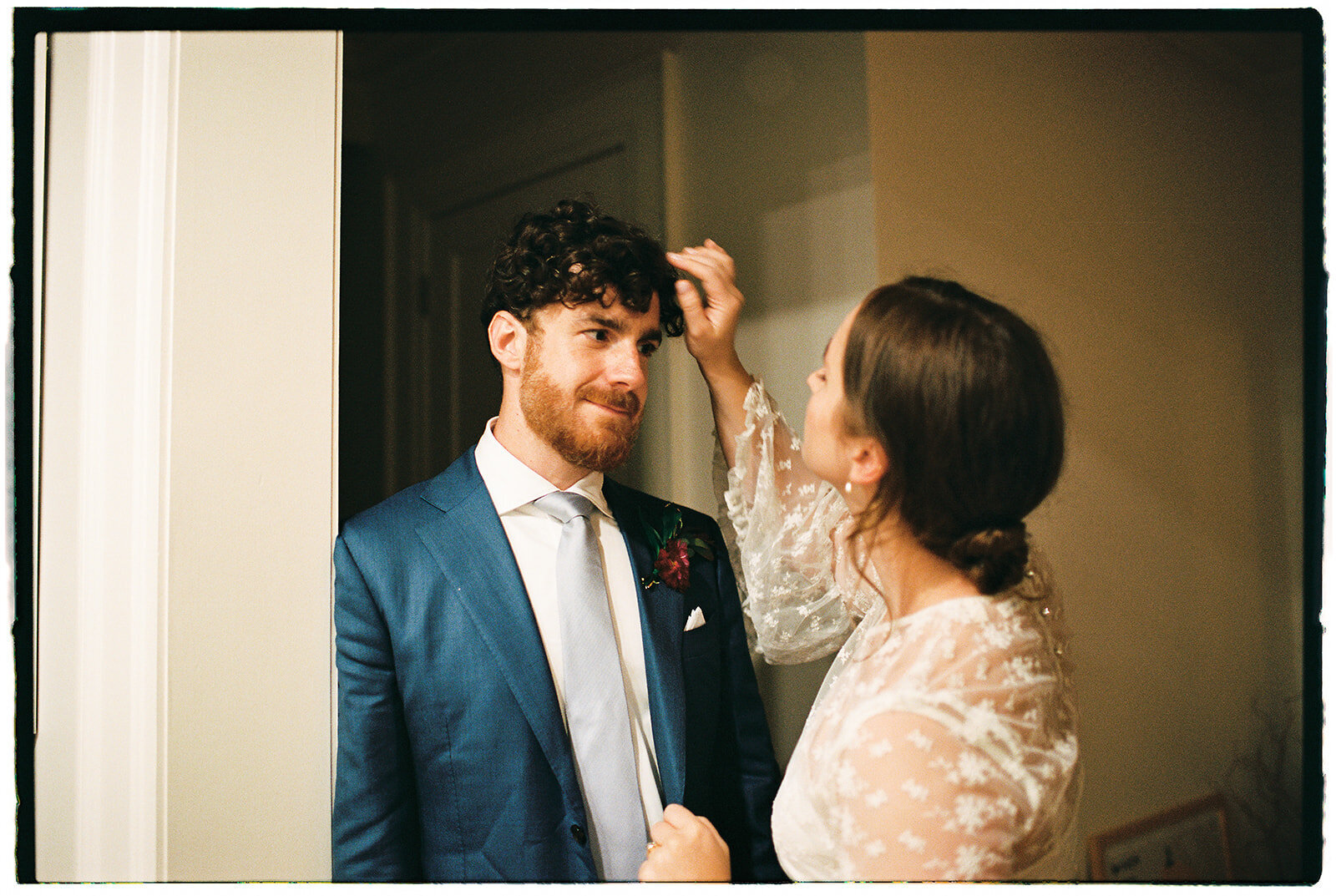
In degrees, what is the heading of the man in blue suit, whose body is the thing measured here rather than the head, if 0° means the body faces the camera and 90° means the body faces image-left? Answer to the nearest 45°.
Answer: approximately 315°

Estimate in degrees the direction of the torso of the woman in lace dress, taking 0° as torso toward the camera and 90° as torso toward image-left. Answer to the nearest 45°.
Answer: approximately 90°

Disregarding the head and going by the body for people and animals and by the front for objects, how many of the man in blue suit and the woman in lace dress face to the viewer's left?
1

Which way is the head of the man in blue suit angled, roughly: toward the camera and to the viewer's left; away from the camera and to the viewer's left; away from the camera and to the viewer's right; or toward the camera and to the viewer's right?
toward the camera and to the viewer's right
